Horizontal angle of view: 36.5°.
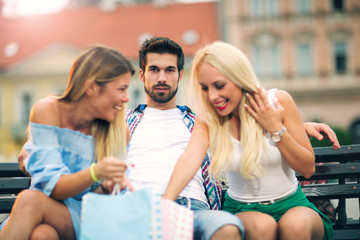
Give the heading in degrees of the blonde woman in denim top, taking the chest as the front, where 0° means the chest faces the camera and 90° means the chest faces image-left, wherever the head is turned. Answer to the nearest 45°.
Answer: approximately 315°

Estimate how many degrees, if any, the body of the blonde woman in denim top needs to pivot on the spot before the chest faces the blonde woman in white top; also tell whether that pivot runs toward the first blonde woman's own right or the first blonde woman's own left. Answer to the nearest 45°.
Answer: approximately 45° to the first blonde woman's own left

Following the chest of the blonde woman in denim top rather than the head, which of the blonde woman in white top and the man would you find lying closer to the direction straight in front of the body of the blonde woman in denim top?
the blonde woman in white top

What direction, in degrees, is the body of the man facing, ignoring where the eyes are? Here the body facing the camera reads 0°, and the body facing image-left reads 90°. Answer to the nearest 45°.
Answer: approximately 0°

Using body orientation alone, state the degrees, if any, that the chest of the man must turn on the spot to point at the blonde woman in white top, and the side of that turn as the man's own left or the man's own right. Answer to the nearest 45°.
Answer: approximately 45° to the man's own left

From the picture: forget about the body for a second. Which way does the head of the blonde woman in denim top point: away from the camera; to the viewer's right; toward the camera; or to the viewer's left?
to the viewer's right

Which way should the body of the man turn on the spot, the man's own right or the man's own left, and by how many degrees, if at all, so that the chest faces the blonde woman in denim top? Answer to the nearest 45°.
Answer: approximately 45° to the man's own right
